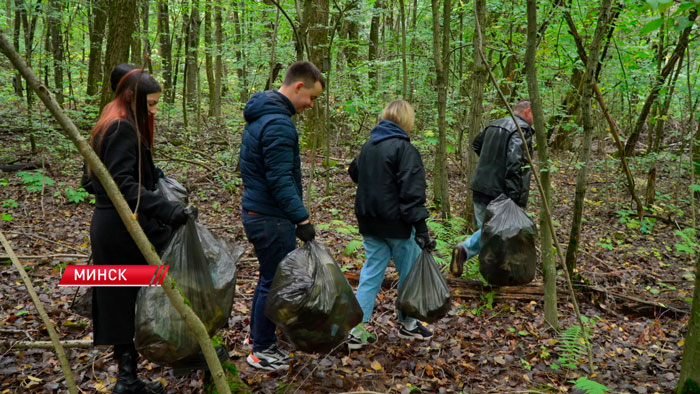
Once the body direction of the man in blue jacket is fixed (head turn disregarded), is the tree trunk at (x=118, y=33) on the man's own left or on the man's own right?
on the man's own left

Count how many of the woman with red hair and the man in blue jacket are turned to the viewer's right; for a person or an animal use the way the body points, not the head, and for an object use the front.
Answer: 2

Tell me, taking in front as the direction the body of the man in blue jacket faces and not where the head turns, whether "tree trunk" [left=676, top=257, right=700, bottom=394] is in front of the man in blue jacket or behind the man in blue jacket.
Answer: in front

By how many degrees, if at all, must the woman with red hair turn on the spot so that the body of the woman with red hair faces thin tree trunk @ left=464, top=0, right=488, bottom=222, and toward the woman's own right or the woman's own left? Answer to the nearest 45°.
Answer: approximately 45° to the woman's own left

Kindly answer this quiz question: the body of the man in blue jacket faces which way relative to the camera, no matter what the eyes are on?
to the viewer's right

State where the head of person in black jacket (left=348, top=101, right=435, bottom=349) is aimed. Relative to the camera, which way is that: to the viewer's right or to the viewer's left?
to the viewer's right

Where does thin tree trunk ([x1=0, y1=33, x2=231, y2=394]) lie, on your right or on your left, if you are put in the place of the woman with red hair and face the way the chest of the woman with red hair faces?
on your right

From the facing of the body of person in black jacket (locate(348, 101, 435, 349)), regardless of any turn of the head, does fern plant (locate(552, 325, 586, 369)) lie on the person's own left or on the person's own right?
on the person's own right

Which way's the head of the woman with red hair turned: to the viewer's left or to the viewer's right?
to the viewer's right

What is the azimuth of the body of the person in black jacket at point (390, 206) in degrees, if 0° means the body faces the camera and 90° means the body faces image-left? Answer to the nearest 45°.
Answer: approximately 225°

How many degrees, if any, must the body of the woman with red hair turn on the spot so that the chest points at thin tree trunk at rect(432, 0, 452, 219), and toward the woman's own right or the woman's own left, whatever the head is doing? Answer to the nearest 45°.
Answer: approximately 45° to the woman's own left

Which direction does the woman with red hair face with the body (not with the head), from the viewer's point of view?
to the viewer's right

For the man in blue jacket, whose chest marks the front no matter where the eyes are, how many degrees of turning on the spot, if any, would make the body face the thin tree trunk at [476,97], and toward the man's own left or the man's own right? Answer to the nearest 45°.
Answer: approximately 45° to the man's own left

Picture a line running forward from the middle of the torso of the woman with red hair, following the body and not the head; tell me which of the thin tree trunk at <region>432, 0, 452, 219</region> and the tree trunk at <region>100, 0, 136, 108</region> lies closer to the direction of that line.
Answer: the thin tree trunk

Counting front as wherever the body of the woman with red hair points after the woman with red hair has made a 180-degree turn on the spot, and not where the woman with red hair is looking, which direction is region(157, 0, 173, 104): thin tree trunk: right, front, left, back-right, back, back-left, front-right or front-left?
right
